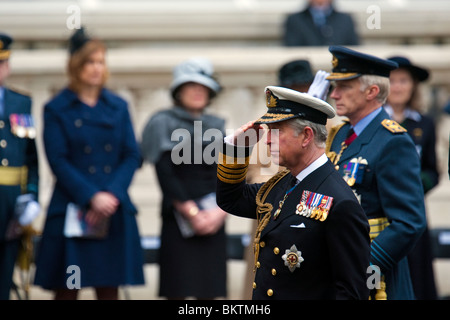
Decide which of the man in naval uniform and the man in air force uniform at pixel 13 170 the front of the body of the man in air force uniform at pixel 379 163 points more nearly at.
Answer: the man in naval uniform

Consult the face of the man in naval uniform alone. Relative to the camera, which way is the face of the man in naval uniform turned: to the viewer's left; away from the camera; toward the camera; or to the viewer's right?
to the viewer's left

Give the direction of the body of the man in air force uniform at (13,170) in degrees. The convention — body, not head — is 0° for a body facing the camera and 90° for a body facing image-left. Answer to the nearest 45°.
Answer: approximately 0°

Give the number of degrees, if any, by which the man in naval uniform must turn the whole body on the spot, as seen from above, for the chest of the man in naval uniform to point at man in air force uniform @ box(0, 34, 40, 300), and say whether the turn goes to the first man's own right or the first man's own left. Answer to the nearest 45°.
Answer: approximately 90° to the first man's own right

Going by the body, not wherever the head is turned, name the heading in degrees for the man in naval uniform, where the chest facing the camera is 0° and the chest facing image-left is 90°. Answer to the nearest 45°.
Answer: approximately 45°

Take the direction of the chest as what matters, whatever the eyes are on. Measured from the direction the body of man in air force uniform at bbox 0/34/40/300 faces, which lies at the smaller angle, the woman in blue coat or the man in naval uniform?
the man in naval uniform

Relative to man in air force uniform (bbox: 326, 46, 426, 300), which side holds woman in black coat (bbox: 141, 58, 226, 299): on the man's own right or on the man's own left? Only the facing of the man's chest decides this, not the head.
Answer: on the man's own right

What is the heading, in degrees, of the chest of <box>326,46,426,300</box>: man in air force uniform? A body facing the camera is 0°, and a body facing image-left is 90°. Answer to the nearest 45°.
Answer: approximately 45°
